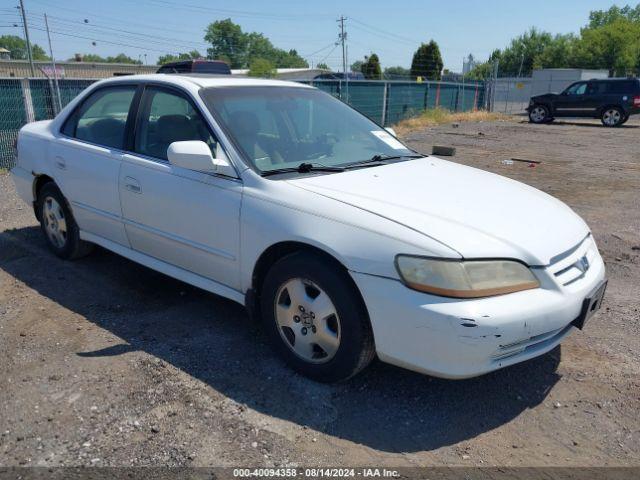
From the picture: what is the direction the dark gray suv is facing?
to the viewer's left

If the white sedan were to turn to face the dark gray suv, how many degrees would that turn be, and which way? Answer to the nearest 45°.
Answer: approximately 90° to its left

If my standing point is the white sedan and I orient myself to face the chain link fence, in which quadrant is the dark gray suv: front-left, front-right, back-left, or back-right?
front-right

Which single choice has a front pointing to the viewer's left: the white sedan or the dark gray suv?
the dark gray suv

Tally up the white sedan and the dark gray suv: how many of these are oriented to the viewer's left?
1

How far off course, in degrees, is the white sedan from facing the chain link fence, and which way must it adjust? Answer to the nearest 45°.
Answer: approximately 135° to its left

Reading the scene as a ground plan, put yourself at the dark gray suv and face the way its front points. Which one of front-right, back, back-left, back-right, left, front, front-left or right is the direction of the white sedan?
left

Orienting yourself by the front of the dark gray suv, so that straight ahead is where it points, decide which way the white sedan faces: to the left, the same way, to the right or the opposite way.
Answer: the opposite way
